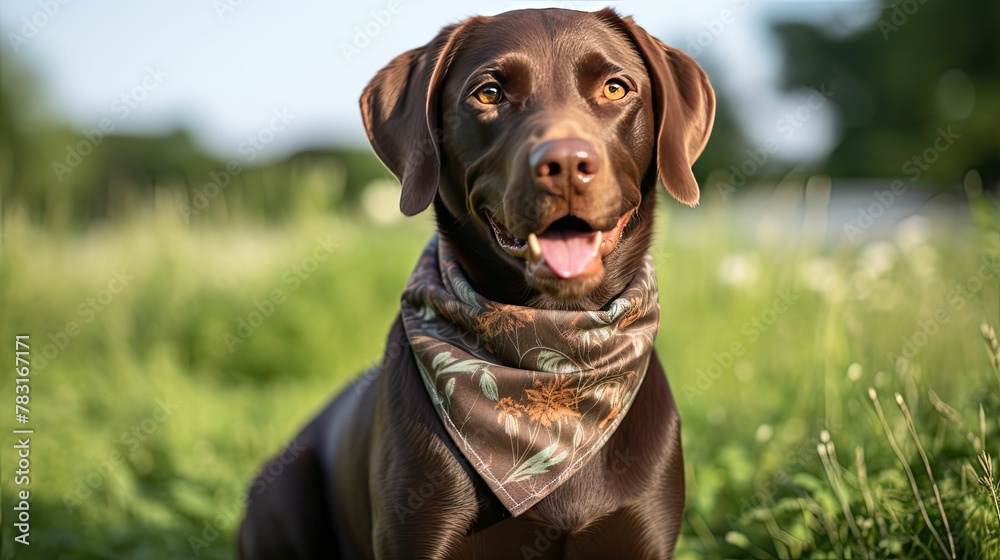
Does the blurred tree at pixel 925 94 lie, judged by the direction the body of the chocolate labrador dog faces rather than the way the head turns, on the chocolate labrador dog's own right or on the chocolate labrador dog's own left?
on the chocolate labrador dog's own left

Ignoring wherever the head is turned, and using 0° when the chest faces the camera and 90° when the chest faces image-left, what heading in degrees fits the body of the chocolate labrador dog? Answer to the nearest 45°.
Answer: approximately 315°
